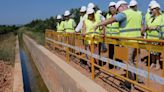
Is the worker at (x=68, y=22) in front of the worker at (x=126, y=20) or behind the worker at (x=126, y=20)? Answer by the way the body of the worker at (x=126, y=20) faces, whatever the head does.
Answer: in front

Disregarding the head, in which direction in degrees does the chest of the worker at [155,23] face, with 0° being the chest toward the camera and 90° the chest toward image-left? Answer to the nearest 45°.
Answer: approximately 45°

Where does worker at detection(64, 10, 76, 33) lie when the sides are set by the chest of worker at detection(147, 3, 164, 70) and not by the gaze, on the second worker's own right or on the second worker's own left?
on the second worker's own right

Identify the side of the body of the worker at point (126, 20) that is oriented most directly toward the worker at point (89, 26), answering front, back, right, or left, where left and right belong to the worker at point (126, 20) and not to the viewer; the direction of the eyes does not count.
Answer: front

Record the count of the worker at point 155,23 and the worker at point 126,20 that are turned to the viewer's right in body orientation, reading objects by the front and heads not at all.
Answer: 0

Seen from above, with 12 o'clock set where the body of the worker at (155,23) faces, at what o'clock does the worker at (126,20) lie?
the worker at (126,20) is roughly at 11 o'clock from the worker at (155,23).
